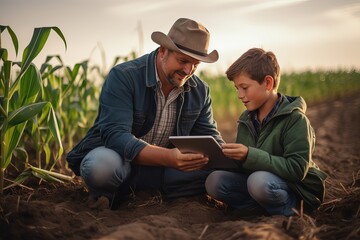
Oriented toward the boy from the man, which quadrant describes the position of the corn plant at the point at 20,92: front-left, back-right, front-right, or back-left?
back-right

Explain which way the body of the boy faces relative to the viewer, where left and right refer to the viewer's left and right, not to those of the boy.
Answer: facing the viewer and to the left of the viewer

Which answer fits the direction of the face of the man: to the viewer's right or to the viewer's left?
to the viewer's right

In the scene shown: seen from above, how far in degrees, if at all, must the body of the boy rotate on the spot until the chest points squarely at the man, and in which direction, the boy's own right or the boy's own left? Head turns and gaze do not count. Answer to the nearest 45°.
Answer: approximately 45° to the boy's own right

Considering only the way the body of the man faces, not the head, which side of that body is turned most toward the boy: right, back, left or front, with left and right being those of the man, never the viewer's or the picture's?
front

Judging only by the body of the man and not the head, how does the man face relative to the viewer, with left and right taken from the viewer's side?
facing the viewer and to the right of the viewer

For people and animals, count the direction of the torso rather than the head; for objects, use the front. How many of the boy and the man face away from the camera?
0

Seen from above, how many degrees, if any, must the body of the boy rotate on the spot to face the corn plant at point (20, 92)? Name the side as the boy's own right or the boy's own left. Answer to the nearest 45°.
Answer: approximately 45° to the boy's own right

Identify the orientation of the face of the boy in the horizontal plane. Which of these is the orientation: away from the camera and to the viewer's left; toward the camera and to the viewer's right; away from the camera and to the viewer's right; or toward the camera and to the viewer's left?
toward the camera and to the viewer's left

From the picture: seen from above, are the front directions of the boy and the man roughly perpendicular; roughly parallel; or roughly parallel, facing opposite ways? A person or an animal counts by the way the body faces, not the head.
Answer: roughly perpendicular

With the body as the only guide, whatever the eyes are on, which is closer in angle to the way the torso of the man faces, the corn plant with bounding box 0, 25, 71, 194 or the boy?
the boy
